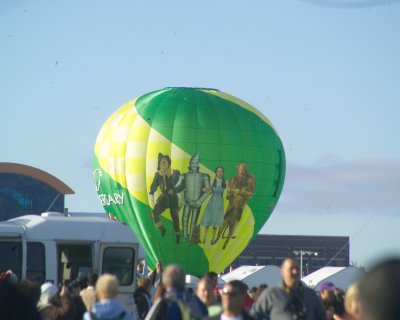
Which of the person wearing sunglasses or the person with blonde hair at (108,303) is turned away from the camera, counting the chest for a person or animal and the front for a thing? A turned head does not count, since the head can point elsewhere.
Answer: the person with blonde hair

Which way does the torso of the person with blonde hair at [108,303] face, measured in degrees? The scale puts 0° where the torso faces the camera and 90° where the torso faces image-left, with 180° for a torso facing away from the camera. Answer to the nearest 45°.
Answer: approximately 180°

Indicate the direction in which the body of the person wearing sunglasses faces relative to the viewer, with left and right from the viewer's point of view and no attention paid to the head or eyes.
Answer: facing the viewer and to the left of the viewer

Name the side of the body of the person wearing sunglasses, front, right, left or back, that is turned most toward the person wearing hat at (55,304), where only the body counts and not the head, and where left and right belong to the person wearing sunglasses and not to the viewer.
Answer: right

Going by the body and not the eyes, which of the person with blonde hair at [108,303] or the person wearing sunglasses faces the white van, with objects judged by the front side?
the person with blonde hair

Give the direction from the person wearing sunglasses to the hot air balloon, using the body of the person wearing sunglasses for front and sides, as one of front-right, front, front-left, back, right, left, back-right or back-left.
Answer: back-right

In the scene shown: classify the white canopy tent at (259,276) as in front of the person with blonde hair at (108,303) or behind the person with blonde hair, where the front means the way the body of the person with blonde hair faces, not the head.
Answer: in front

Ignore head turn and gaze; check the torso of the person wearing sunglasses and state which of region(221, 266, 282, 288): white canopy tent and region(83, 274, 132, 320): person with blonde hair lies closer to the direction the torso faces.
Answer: the person with blonde hair

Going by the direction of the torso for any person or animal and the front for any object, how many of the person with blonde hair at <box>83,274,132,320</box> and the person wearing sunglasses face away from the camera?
1
